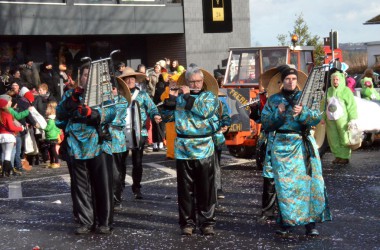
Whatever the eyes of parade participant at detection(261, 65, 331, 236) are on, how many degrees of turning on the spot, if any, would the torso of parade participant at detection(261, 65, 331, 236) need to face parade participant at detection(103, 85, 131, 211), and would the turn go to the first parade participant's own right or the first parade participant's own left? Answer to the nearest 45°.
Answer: approximately 135° to the first parade participant's own right

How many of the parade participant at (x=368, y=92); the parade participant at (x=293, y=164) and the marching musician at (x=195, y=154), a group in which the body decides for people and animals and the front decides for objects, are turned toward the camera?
3

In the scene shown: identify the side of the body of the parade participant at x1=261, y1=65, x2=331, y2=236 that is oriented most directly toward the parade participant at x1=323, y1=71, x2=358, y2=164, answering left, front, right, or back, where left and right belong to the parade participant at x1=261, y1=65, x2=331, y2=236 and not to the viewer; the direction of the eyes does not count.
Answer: back

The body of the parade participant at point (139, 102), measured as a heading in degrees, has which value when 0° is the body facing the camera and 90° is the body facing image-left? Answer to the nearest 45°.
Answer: approximately 0°

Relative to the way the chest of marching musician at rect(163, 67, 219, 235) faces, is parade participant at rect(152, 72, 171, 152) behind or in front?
behind

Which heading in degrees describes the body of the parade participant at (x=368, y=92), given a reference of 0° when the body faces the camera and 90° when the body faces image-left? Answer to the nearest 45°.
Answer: approximately 0°

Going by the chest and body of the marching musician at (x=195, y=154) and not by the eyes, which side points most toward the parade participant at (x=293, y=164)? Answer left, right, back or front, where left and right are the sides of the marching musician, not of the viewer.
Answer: left
